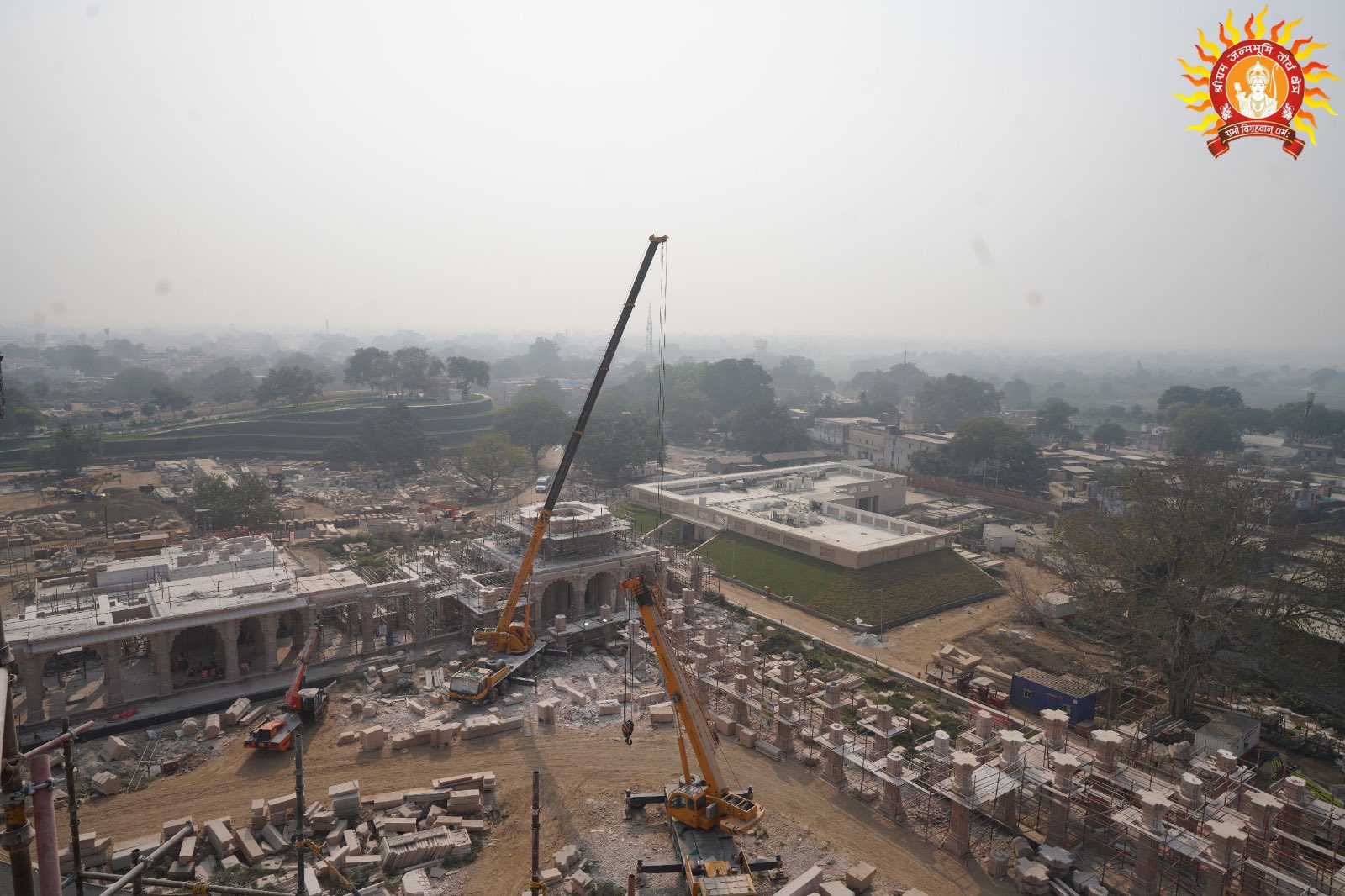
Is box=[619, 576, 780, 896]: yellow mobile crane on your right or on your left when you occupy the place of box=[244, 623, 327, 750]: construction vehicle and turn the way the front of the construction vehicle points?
on your right

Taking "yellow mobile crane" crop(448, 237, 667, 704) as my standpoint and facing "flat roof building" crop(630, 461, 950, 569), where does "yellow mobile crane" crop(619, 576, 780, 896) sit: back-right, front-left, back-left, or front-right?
back-right

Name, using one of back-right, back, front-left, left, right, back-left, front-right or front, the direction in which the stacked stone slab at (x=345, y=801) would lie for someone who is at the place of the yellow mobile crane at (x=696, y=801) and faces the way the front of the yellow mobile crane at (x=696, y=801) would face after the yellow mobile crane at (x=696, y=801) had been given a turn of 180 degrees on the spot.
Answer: left

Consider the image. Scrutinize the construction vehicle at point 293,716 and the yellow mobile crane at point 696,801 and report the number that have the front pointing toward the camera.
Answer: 1

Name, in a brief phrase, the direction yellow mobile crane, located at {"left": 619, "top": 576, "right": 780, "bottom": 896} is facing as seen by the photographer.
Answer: facing the viewer

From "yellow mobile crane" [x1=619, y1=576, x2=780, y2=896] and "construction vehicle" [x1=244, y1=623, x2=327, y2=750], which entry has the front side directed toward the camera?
the yellow mobile crane

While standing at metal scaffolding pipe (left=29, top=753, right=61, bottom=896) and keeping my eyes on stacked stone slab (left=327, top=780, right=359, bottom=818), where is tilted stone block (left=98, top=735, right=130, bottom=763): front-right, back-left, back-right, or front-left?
front-left

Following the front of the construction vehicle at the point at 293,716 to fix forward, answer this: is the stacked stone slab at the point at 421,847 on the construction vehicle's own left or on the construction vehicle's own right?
on the construction vehicle's own right

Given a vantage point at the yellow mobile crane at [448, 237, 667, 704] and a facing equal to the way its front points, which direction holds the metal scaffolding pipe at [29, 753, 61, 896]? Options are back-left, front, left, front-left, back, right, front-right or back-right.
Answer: front-left

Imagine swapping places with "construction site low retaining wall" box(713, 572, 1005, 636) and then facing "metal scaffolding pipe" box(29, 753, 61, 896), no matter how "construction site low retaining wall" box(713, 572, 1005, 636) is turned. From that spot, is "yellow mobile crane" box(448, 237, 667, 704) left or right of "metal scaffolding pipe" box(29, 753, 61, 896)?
right

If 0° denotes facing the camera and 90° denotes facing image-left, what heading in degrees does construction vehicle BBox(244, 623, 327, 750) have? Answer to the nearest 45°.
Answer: approximately 225°

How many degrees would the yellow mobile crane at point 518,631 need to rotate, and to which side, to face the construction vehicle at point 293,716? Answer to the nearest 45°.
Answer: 0° — it already faces it

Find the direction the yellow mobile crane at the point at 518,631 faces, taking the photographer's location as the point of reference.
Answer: facing the viewer and to the left of the viewer

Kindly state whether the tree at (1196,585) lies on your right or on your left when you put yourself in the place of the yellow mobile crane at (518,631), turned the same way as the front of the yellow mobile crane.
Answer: on your left

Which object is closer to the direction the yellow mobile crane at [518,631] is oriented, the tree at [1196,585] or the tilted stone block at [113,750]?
the tilted stone block
